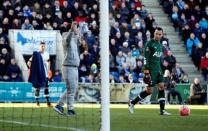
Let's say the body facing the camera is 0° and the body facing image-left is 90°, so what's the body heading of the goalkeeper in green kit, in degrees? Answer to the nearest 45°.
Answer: approximately 315°

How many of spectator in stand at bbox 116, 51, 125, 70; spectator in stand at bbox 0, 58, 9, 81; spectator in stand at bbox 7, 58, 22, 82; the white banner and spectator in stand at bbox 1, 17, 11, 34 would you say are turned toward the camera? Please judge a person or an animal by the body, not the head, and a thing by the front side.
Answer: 5

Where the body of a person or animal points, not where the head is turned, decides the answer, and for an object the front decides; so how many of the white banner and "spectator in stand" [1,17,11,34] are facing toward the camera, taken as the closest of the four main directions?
2

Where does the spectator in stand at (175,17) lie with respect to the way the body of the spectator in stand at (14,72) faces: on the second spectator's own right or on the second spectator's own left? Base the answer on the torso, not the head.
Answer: on the second spectator's own left

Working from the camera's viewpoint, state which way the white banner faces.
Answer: facing the viewer

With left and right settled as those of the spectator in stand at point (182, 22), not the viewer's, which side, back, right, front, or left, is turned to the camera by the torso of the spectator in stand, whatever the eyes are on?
front

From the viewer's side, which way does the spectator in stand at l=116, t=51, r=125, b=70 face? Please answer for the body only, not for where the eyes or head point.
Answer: toward the camera
